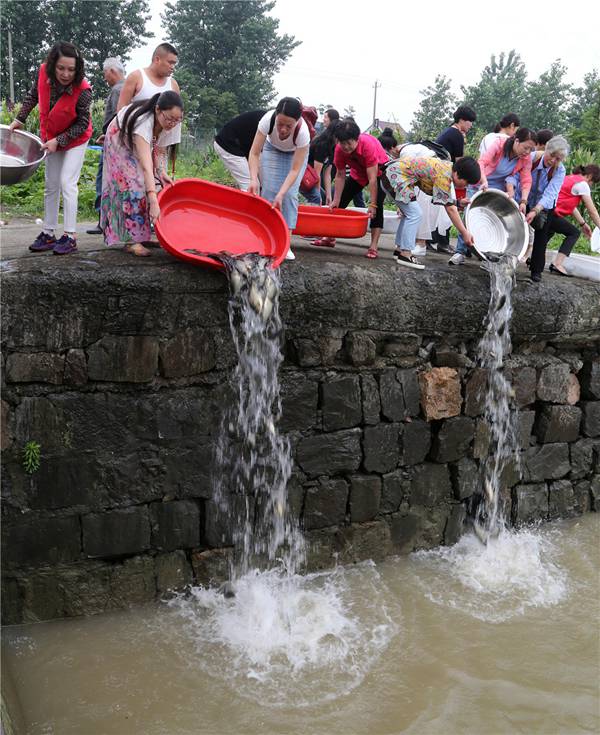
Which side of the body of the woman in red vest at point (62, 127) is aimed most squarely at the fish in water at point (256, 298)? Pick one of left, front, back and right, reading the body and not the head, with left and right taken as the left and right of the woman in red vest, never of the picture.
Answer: left

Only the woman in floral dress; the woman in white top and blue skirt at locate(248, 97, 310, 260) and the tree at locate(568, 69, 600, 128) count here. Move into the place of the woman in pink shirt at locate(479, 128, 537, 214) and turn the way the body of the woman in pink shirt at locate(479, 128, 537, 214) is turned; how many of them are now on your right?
2

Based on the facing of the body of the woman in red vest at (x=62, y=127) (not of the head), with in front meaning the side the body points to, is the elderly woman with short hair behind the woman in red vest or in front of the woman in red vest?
behind

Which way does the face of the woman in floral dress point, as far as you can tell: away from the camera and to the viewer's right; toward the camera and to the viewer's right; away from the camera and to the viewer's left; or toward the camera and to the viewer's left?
toward the camera and to the viewer's right

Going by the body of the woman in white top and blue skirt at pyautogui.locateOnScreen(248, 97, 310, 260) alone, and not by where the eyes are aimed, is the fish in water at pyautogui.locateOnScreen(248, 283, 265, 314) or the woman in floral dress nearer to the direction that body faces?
the fish in water

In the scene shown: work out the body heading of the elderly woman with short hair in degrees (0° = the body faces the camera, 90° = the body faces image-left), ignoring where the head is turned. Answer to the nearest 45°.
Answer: approximately 45°
